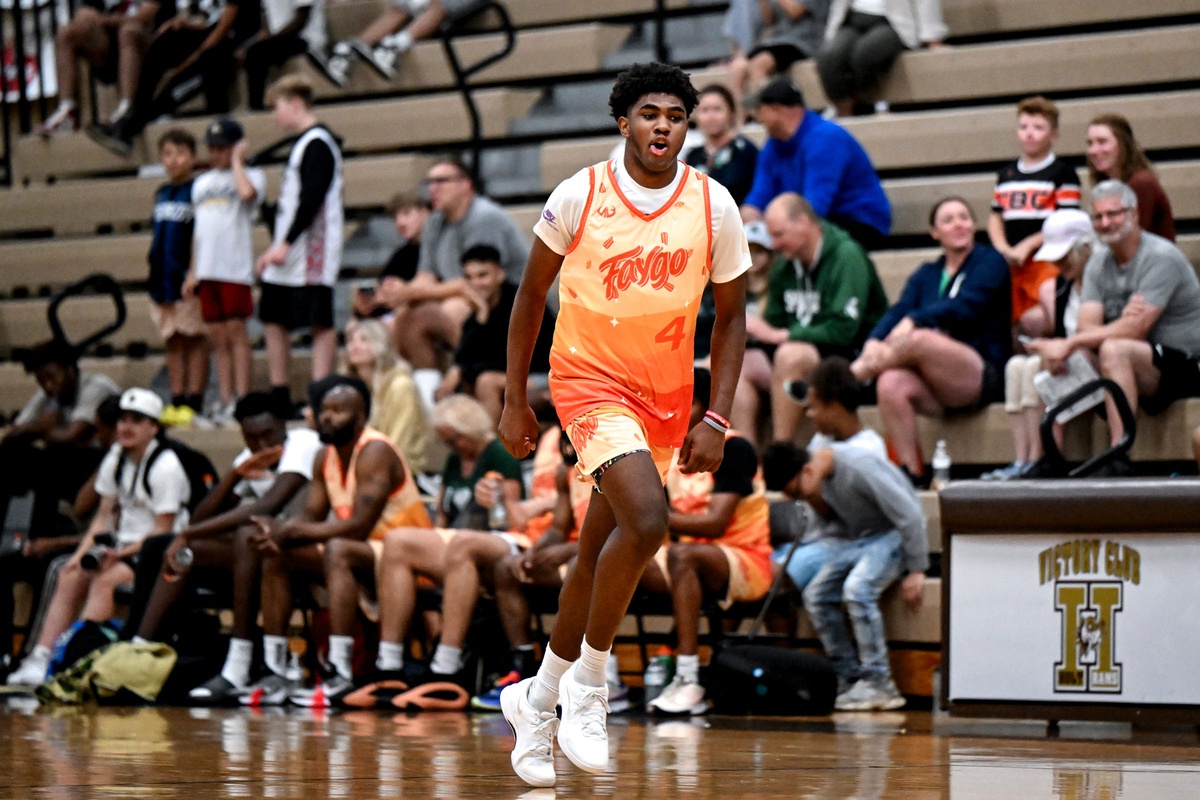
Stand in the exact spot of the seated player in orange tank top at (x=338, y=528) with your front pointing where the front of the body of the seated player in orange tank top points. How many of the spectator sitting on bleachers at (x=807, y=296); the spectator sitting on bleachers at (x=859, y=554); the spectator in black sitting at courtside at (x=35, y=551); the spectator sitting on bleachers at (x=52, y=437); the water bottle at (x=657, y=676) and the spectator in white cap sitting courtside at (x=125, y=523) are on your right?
3

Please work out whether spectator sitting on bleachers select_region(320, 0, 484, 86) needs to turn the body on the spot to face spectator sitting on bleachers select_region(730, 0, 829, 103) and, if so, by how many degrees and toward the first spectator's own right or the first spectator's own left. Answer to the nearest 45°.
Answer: approximately 90° to the first spectator's own left

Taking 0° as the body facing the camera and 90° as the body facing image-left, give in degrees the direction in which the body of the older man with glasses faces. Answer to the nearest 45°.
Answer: approximately 45°

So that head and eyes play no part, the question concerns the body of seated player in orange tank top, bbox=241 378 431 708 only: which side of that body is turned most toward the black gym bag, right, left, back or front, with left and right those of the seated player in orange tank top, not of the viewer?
left

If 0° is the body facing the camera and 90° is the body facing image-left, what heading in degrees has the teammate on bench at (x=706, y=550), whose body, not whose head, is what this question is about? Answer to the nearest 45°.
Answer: approximately 45°

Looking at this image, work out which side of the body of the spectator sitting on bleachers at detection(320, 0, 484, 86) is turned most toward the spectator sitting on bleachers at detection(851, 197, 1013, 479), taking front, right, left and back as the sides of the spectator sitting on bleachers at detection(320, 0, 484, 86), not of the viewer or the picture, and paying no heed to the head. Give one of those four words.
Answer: left

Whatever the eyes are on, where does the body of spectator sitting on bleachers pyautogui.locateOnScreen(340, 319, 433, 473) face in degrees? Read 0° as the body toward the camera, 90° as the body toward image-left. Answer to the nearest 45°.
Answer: approximately 45°

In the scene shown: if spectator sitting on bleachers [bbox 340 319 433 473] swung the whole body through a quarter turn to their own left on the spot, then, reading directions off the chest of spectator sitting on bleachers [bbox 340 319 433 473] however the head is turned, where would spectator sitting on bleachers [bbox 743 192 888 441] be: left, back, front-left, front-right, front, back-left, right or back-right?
front
